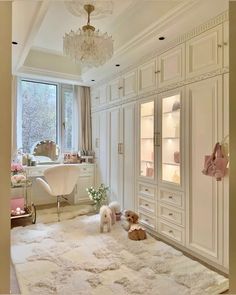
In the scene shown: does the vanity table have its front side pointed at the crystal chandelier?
yes

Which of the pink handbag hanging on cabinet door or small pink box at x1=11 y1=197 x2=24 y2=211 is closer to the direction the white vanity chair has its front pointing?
the small pink box

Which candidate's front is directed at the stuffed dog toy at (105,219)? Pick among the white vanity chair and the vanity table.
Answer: the vanity table

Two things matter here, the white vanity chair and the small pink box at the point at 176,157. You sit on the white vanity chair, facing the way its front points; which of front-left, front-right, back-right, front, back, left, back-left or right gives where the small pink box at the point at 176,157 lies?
back

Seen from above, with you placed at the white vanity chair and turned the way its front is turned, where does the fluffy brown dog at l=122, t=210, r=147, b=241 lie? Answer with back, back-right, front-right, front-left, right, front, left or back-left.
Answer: back

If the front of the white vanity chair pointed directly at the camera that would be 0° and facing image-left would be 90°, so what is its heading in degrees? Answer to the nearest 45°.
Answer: approximately 135°

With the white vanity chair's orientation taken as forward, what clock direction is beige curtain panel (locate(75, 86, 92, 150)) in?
The beige curtain panel is roughly at 2 o'clock from the white vanity chair.

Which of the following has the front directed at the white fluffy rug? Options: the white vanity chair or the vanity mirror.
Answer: the vanity mirror
